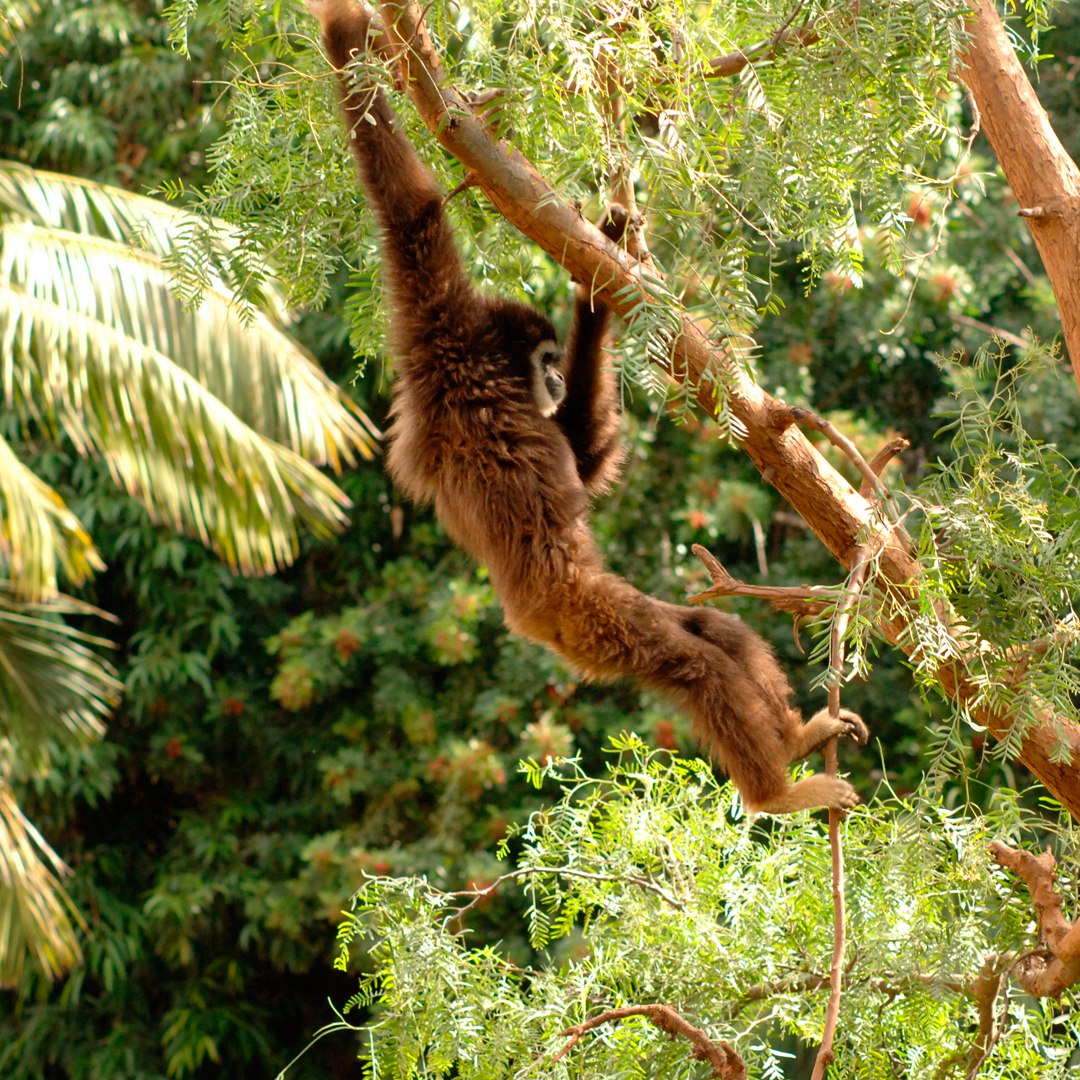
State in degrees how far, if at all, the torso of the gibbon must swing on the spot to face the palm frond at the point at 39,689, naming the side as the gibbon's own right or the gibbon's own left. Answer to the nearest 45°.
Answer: approximately 135° to the gibbon's own left

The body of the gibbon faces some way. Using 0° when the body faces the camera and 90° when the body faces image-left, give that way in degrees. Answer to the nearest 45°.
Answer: approximately 270°

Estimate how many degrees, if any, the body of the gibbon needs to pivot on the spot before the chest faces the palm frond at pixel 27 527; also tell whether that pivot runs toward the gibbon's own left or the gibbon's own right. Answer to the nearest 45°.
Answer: approximately 135° to the gibbon's own left
